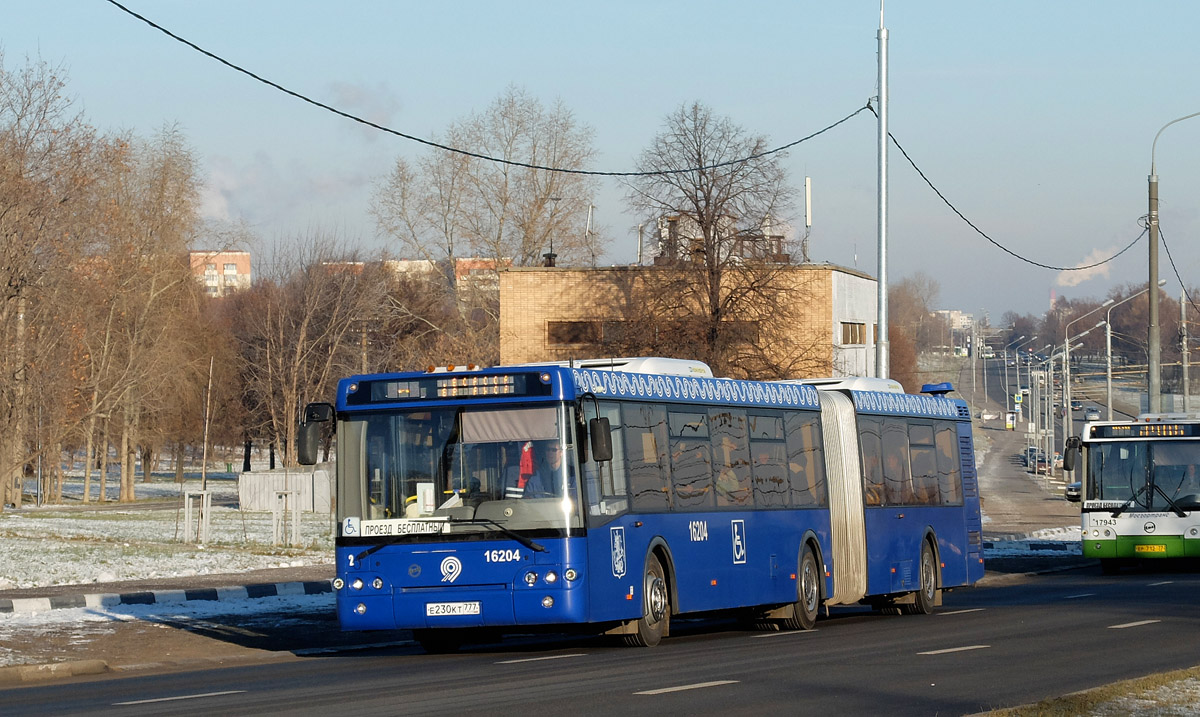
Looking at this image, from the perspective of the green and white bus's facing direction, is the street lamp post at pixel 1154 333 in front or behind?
behind

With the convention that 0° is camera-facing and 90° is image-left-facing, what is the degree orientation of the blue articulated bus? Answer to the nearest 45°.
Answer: approximately 45°

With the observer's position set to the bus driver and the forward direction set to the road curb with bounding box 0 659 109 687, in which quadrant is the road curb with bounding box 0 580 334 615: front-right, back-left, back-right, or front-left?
front-right

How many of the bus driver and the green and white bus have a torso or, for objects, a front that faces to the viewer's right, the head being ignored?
0

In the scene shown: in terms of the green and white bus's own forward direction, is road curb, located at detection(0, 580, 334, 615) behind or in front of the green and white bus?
in front

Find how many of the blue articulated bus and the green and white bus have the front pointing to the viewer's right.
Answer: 0

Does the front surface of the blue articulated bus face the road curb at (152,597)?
no

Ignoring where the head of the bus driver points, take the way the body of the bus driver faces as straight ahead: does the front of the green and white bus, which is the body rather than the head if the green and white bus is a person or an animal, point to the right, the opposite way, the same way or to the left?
the same way

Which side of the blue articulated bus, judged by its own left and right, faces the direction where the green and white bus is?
back

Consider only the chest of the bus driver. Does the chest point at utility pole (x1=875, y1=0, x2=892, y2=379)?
no

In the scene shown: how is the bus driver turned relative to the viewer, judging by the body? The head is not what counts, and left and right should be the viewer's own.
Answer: facing the viewer and to the left of the viewer

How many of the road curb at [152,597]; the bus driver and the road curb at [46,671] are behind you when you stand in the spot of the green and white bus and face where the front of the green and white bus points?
0

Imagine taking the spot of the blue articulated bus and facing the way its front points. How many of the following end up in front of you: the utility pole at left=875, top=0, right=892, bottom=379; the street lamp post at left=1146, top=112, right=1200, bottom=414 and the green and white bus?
0

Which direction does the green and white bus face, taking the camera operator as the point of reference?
facing the viewer
